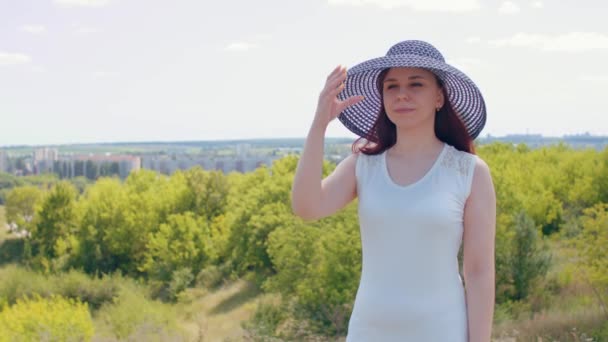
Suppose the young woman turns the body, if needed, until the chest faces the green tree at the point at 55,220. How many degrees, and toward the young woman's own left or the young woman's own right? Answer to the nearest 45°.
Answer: approximately 135° to the young woman's own right

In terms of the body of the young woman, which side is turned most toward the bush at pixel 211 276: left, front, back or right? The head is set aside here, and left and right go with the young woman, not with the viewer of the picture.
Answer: back

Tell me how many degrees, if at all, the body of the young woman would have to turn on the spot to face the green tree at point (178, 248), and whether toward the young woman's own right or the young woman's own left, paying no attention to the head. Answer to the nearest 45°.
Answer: approximately 180°

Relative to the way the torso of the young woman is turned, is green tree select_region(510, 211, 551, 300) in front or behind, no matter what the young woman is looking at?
behind

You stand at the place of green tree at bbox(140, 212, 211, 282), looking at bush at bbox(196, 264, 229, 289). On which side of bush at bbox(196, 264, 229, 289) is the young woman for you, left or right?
right

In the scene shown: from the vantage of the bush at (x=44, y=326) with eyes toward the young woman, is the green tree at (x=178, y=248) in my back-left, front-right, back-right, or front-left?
back-left

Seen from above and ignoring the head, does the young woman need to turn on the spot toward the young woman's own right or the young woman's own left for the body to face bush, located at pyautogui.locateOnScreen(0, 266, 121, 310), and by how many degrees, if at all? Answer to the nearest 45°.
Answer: approximately 135° to the young woman's own right

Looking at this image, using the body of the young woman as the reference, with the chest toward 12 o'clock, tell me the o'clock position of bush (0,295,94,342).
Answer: The bush is roughly at 5 o'clock from the young woman.

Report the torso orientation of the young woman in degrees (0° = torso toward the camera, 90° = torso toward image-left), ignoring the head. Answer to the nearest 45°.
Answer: approximately 0°
